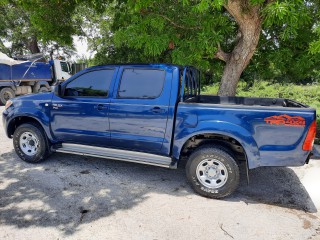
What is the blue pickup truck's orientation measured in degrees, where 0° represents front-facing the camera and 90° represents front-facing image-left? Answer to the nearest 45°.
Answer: approximately 90°

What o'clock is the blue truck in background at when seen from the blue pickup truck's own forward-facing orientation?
The blue truck in background is roughly at 2 o'clock from the blue pickup truck.

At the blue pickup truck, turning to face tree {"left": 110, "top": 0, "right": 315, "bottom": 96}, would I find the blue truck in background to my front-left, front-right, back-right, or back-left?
front-left
